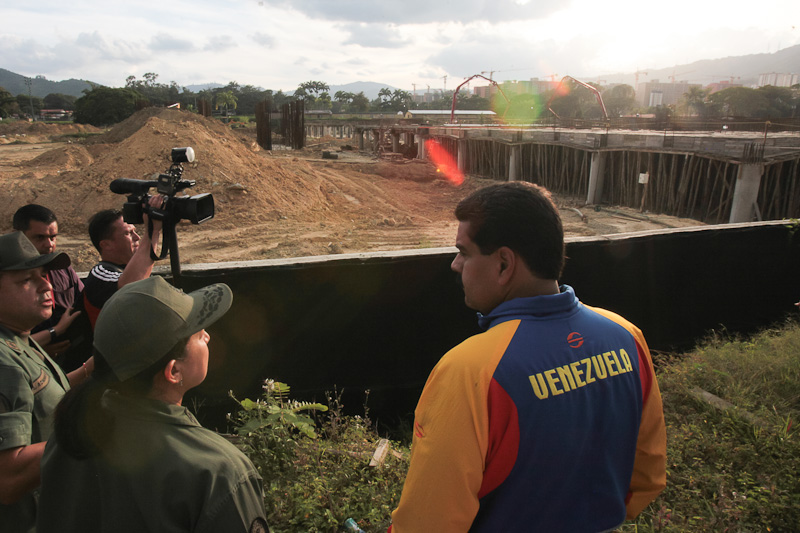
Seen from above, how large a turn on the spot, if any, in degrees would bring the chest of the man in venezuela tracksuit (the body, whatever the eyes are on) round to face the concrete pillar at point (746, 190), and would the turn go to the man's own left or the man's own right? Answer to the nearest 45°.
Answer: approximately 45° to the man's own right

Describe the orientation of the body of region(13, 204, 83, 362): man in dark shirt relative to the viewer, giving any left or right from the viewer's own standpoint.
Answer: facing the viewer and to the right of the viewer

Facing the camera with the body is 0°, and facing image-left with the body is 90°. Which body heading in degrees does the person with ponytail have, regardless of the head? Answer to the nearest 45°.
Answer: approximately 225°

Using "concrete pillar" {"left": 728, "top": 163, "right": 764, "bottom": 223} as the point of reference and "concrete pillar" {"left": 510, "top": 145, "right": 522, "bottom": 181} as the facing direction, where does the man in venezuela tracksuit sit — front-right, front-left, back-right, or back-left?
back-left

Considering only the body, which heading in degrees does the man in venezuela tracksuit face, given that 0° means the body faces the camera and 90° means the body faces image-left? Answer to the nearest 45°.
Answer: approximately 135°

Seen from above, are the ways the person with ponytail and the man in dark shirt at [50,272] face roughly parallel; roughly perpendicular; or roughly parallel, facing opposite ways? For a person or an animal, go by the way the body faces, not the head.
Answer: roughly perpendicular

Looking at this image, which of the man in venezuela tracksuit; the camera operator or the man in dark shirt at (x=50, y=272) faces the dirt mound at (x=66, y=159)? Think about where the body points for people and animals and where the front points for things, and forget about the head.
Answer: the man in venezuela tracksuit

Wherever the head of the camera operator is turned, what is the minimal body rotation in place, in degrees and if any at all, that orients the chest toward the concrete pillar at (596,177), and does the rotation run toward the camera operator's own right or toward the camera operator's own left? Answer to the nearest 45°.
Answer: approximately 45° to the camera operator's own left

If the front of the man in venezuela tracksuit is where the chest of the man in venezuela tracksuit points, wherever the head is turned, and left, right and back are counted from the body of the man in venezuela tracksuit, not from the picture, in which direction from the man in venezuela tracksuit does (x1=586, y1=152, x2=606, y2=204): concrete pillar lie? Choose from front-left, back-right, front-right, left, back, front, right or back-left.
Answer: front-right

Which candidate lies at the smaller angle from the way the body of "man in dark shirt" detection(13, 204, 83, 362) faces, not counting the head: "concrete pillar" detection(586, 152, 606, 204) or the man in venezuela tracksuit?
the man in venezuela tracksuit

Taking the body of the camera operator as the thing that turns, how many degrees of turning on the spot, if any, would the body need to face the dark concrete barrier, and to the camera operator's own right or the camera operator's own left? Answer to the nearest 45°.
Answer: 0° — they already face it

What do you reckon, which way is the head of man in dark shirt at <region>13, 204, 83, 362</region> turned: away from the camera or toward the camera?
toward the camera

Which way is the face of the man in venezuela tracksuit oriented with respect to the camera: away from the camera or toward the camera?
away from the camera

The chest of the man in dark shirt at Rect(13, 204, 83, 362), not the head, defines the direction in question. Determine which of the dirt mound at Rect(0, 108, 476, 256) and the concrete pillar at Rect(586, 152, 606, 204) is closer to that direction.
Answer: the concrete pillar

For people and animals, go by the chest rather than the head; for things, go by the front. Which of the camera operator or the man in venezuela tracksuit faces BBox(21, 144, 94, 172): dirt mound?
the man in venezuela tracksuit

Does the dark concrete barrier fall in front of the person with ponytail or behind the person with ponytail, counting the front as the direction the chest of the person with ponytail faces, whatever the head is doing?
in front

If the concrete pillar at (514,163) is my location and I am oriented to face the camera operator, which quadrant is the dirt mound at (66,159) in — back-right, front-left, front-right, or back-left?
front-right
